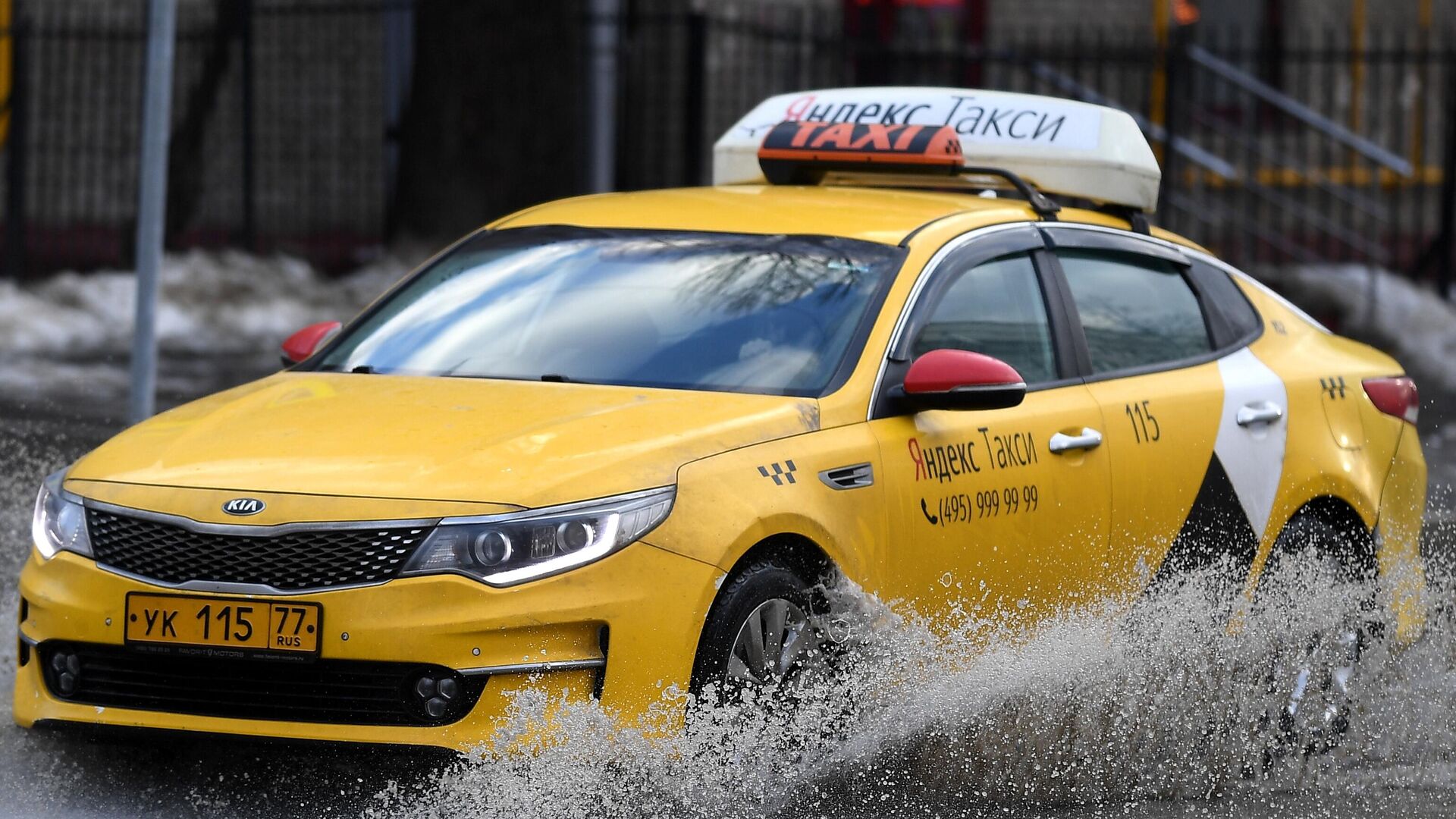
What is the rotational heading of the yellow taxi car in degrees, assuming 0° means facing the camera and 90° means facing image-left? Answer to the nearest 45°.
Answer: approximately 45°

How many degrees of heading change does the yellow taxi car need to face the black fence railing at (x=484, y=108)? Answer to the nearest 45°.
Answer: approximately 135° to its right

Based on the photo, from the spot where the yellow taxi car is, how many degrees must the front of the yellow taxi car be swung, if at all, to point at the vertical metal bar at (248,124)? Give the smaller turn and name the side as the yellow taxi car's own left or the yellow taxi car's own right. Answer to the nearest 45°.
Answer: approximately 135° to the yellow taxi car's own right

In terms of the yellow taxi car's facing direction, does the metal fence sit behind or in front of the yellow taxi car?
behind

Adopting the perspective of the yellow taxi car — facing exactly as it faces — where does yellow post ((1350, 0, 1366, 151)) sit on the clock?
The yellow post is roughly at 5 o'clock from the yellow taxi car.

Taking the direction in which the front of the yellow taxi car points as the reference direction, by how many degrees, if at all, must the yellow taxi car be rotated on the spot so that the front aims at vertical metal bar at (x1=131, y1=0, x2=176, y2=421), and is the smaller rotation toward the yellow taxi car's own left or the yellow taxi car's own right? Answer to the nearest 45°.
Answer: approximately 90° to the yellow taxi car's own right

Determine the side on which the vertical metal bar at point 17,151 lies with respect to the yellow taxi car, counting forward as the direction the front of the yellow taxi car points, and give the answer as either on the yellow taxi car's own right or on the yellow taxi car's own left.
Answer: on the yellow taxi car's own right

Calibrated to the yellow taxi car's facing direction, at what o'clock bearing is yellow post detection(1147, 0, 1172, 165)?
The yellow post is roughly at 5 o'clock from the yellow taxi car.
